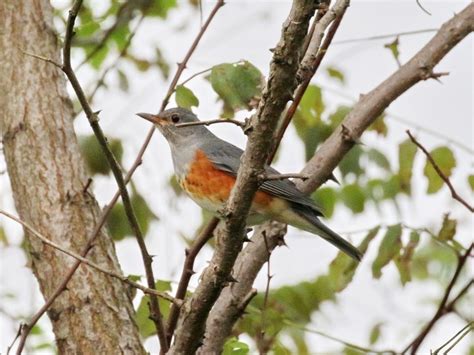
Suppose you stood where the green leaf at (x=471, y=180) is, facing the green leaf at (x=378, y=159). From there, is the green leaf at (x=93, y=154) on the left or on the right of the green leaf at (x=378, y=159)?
left

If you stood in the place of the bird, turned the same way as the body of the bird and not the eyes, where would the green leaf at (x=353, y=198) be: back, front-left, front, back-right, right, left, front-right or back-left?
back-right

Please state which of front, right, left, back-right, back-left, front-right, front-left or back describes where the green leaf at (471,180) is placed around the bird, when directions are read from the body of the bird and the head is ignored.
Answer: back

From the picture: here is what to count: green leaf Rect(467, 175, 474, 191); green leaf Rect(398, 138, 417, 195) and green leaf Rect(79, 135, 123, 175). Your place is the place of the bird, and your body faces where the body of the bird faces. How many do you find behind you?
2

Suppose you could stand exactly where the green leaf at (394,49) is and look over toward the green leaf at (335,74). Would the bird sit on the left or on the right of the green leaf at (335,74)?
left

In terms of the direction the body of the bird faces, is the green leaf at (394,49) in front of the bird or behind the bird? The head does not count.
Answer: behind

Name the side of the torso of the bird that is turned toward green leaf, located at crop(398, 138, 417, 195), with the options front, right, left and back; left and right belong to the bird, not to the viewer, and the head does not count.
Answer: back

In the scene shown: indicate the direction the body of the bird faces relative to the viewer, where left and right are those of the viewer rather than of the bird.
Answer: facing to the left of the viewer

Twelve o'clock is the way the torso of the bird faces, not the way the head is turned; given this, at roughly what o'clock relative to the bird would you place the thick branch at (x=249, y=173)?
The thick branch is roughly at 9 o'clock from the bird.

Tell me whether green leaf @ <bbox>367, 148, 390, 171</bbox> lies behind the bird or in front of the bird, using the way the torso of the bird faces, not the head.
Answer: behind
